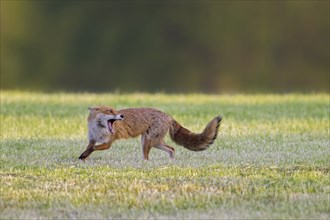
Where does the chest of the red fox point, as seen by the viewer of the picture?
to the viewer's left
